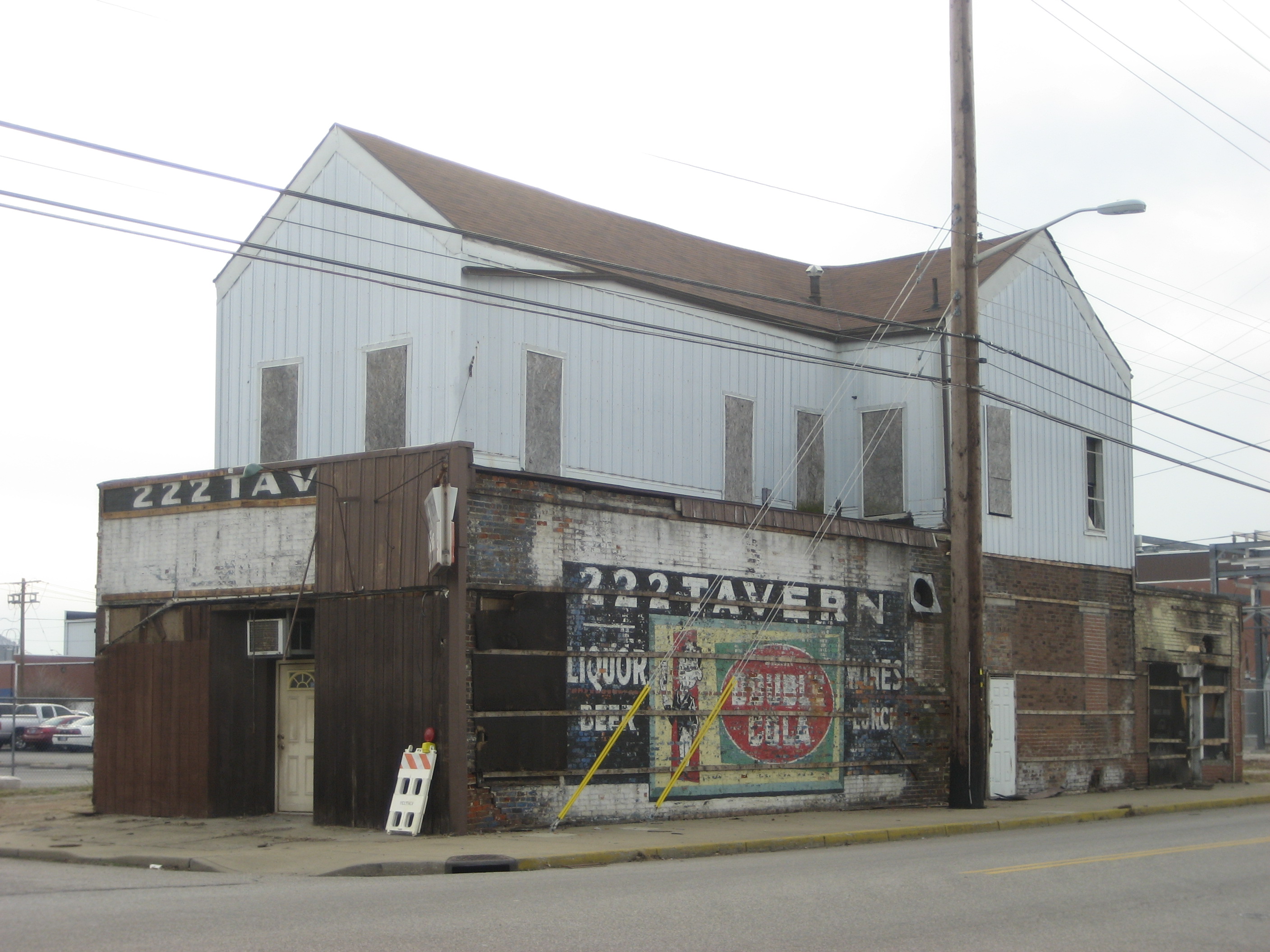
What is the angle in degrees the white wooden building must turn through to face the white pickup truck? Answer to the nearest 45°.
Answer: approximately 90° to its right

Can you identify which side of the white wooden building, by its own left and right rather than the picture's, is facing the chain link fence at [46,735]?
right

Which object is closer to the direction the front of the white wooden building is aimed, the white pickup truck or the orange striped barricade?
the orange striped barricade

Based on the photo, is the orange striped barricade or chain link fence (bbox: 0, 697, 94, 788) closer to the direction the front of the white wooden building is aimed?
the orange striped barricade

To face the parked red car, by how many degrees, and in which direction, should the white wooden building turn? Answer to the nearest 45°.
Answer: approximately 90° to its right

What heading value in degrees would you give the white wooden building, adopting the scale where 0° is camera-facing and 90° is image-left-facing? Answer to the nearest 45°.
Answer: approximately 45°
